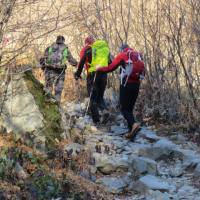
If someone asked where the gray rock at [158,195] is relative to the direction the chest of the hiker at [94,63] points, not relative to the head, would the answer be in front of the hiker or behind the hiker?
behind

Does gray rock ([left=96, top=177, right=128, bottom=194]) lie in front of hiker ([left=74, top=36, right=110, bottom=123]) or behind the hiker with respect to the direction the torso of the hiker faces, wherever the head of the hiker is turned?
behind

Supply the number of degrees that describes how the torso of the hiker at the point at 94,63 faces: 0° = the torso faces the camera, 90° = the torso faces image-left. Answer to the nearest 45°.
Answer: approximately 135°

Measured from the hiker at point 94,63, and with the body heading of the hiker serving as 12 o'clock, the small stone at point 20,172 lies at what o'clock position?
The small stone is roughly at 8 o'clock from the hiker.

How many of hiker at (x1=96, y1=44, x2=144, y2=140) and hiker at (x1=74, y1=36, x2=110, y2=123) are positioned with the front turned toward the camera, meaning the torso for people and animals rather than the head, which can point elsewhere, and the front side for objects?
0

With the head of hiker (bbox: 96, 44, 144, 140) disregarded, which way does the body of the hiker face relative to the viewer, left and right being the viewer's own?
facing away from the viewer and to the left of the viewer

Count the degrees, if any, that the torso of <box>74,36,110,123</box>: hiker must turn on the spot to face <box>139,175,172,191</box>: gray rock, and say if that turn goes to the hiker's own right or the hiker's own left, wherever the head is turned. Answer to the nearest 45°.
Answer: approximately 135° to the hiker's own left

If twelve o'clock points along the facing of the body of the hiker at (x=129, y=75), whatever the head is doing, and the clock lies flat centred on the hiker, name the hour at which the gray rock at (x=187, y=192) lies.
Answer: The gray rock is roughly at 7 o'clock from the hiker.

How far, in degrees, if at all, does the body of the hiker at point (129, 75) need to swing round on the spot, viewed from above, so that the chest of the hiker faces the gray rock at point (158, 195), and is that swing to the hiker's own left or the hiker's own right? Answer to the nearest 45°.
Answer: approximately 135° to the hiker's own left

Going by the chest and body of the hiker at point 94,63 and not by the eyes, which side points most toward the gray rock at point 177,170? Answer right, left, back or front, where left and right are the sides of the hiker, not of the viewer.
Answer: back
